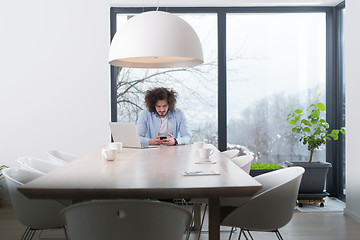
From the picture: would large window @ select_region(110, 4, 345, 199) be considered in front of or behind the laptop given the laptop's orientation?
in front

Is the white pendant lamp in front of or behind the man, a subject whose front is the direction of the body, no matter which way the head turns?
in front

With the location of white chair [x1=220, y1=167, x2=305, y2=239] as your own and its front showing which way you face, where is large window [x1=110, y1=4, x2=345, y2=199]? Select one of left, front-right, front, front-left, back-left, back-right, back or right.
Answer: right

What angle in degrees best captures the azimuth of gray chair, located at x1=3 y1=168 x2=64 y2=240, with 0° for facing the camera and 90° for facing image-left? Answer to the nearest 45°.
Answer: approximately 270°

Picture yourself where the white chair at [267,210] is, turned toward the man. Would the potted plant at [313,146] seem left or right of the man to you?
right

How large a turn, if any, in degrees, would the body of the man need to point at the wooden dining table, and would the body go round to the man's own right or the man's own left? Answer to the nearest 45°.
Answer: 0° — they already face it

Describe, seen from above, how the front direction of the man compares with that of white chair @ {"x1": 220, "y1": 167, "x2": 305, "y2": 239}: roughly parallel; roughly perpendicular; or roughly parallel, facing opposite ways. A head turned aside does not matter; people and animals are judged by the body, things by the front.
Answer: roughly perpendicular

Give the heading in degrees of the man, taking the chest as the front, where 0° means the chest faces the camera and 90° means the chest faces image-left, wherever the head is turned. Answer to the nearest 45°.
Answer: approximately 0°

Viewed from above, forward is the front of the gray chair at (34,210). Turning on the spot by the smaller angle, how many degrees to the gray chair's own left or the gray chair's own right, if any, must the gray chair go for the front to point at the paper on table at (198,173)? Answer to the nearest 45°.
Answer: approximately 45° to the gray chair's own right

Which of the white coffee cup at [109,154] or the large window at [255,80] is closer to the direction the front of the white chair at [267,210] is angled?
the white coffee cup

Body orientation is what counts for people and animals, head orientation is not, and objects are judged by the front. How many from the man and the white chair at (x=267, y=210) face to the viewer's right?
0

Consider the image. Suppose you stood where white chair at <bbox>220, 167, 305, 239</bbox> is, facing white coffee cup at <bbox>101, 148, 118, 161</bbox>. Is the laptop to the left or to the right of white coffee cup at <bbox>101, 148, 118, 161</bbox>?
right

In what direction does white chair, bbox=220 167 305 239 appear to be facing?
to the viewer's left

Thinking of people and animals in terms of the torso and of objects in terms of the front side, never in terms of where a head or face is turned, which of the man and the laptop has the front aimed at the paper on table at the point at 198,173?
the man
